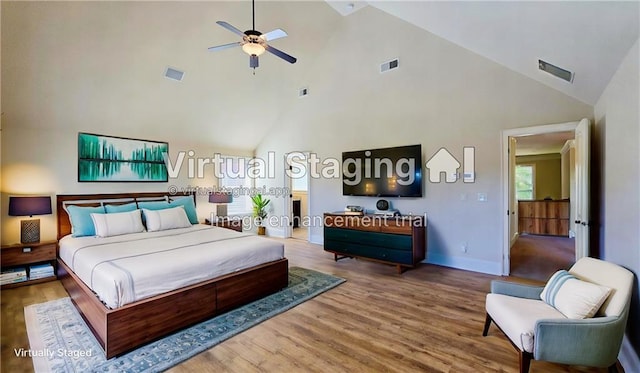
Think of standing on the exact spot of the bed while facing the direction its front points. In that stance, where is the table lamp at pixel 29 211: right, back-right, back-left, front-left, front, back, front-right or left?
back

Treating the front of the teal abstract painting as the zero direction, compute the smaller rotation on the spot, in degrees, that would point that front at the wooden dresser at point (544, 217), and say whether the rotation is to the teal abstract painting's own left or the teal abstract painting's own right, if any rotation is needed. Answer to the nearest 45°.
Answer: approximately 45° to the teal abstract painting's own left

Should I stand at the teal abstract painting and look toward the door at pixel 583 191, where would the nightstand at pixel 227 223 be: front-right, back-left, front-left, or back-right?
front-left

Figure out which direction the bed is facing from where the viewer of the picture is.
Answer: facing the viewer and to the right of the viewer

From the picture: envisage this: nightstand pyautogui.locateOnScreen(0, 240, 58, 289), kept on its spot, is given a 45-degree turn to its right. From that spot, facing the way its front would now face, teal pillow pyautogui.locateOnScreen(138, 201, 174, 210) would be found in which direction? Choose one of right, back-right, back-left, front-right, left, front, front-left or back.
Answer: left

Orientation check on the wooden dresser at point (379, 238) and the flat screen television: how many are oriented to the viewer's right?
0

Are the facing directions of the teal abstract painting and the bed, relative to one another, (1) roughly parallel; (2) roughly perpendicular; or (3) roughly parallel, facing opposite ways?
roughly parallel

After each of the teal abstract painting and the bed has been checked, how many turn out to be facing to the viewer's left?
0

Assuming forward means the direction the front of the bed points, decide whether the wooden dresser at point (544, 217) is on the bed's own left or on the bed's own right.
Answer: on the bed's own left

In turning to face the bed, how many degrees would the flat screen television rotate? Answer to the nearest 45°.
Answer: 0° — it already faces it

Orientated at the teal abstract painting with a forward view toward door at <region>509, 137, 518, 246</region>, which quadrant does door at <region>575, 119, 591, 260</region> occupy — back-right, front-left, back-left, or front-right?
front-right

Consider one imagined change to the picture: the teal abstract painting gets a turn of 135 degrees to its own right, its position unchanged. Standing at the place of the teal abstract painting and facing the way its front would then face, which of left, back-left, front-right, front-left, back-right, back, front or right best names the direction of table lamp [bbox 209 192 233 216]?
back

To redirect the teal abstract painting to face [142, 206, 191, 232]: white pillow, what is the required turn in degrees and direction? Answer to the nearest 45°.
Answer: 0° — it already faces it

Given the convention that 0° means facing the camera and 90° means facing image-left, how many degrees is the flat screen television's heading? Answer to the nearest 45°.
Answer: approximately 45°

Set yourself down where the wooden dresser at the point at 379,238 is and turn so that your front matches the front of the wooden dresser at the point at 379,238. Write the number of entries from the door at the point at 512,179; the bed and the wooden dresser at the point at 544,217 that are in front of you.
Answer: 1

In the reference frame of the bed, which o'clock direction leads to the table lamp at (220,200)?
The table lamp is roughly at 8 o'clock from the bed.

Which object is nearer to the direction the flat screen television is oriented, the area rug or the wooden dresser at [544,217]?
the area rug

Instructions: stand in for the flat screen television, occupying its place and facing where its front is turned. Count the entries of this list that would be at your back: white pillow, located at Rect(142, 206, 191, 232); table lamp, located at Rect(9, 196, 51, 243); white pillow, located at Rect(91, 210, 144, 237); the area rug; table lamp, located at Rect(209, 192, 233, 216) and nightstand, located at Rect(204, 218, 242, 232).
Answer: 0
